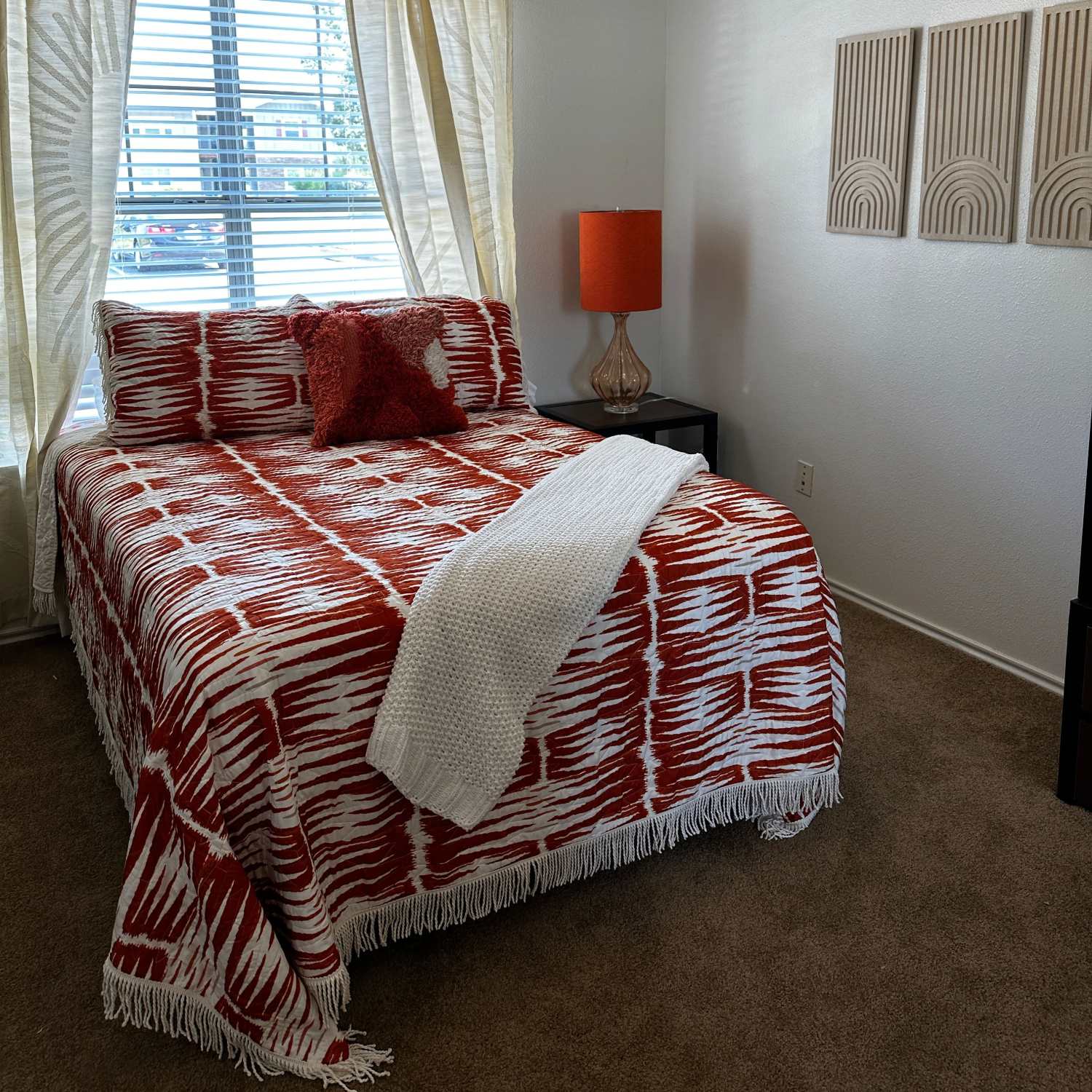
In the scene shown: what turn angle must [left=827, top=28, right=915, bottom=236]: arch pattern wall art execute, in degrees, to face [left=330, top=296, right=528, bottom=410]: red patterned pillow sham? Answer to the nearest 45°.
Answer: approximately 45° to its right

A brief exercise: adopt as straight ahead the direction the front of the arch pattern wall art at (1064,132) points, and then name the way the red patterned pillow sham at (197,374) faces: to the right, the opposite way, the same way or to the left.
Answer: to the left

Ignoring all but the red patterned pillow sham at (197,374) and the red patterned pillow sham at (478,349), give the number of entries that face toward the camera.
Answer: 2

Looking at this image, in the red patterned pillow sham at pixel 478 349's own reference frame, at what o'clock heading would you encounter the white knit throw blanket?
The white knit throw blanket is roughly at 12 o'clock from the red patterned pillow sham.

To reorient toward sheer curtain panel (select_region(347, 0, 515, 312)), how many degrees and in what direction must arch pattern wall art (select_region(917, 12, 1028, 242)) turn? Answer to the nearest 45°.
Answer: approximately 45° to its right

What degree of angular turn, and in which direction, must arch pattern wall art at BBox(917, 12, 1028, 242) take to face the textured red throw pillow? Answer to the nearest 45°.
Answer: approximately 45° to its right

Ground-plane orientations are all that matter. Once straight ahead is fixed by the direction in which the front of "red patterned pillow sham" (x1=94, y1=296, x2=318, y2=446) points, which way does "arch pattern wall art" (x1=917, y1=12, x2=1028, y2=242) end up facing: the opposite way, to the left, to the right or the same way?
to the right

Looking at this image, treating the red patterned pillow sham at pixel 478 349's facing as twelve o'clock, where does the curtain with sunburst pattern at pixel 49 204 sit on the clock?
The curtain with sunburst pattern is roughly at 3 o'clock from the red patterned pillow sham.
